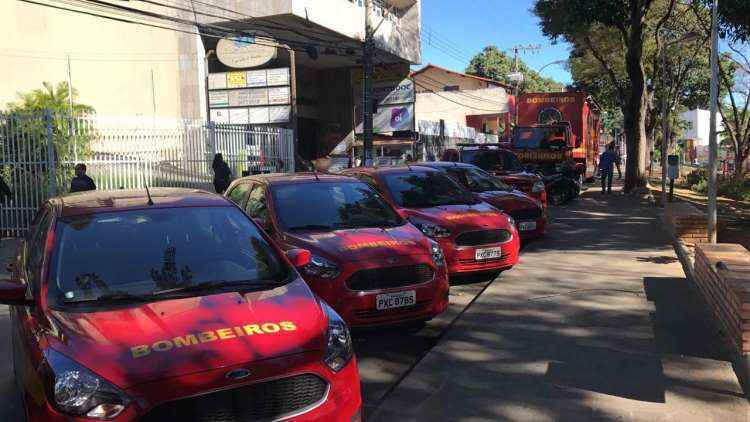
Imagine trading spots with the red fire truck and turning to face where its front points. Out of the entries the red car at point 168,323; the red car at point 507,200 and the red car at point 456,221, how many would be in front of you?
3

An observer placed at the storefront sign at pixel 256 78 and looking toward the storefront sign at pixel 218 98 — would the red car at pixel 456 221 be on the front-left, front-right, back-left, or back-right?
back-left

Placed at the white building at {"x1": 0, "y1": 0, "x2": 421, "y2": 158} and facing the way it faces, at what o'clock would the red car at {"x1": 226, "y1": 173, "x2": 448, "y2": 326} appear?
The red car is roughly at 1 o'clock from the white building.

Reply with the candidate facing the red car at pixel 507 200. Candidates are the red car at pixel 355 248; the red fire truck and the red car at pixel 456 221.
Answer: the red fire truck

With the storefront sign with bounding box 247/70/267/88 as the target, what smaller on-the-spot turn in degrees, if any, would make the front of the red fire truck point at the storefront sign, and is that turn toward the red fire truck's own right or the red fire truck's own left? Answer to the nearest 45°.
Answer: approximately 90° to the red fire truck's own right

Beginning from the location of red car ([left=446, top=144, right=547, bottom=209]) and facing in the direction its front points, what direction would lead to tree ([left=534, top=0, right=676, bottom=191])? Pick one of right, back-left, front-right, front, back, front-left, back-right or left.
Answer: left

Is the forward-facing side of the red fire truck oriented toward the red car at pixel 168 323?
yes

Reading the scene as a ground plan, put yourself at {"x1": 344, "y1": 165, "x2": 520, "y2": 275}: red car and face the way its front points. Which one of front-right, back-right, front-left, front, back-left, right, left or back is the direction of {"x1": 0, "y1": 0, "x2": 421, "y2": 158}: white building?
back

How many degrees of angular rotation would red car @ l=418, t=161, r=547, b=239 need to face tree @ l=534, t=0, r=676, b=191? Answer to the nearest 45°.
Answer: approximately 90° to its left

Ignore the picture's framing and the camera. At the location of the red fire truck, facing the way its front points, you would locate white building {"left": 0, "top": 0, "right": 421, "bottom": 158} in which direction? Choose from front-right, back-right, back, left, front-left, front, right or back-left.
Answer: right

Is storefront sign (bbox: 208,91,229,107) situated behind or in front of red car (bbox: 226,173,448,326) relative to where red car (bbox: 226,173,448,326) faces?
behind

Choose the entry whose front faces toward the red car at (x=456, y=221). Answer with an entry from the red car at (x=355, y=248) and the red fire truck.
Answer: the red fire truck

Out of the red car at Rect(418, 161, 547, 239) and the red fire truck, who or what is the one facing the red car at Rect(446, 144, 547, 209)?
the red fire truck

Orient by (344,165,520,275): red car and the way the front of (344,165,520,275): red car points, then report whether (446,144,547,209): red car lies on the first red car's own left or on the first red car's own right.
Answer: on the first red car's own left

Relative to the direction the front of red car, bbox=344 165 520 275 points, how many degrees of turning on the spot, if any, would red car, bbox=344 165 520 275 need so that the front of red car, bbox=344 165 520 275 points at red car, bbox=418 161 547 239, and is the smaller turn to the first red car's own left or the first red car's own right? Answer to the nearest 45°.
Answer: approximately 135° to the first red car's own left
